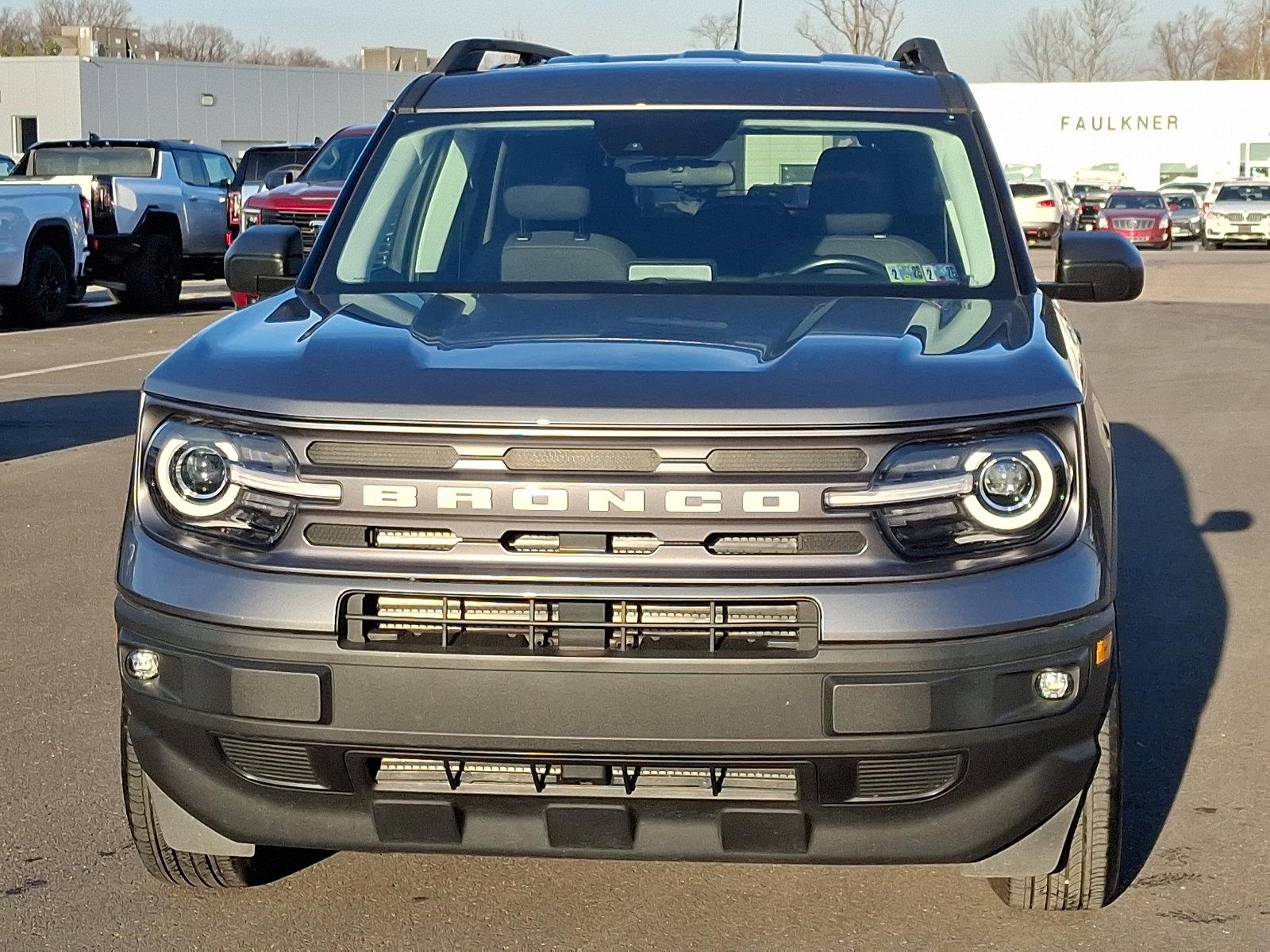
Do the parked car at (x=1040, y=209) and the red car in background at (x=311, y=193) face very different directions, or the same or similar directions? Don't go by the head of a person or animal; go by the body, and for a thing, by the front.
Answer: very different directions

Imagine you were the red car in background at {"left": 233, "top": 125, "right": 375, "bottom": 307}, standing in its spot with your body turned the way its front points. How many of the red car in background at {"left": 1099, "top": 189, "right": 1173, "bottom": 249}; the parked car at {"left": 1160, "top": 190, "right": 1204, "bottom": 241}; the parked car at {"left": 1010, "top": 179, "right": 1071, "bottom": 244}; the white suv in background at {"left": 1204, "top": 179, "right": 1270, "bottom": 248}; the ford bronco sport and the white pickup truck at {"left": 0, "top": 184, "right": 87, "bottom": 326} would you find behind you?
4

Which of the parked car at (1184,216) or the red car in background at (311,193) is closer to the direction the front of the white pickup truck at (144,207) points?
the parked car

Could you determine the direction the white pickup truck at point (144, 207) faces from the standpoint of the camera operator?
facing away from the viewer and to the right of the viewer

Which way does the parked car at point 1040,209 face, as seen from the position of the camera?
facing away from the viewer

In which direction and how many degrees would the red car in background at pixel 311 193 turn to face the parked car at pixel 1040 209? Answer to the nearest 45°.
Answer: approximately 180°

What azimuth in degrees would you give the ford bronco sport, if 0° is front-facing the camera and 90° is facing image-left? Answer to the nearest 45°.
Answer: approximately 0°

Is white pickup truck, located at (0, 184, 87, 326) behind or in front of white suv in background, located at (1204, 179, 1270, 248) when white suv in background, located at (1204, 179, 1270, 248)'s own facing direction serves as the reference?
in front

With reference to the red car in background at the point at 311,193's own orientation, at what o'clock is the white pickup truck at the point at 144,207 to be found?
The white pickup truck is roughly at 3 o'clock from the red car in background.

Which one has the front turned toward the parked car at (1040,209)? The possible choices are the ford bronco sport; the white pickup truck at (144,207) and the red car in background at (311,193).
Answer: the white pickup truck

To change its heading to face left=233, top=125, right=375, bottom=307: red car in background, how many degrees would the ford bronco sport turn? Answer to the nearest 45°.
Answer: approximately 180°
